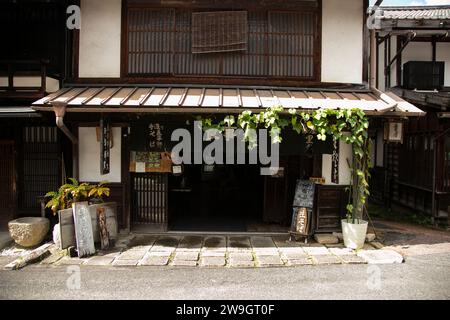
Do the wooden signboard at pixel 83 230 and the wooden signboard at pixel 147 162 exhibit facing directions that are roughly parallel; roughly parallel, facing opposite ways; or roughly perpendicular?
roughly parallel

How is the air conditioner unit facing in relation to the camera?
toward the camera

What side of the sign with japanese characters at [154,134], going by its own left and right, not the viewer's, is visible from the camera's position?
front

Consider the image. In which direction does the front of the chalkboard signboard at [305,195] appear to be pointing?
toward the camera

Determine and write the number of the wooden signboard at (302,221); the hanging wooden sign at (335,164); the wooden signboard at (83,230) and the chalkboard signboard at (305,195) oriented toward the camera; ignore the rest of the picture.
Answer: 4

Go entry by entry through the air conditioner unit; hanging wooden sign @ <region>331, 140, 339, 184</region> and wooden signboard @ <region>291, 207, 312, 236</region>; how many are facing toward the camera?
3

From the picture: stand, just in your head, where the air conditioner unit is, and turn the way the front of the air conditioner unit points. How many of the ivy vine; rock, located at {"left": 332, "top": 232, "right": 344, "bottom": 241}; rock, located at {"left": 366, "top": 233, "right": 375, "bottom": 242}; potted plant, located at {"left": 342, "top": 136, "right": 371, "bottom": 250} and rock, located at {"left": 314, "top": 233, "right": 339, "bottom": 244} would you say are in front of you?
5

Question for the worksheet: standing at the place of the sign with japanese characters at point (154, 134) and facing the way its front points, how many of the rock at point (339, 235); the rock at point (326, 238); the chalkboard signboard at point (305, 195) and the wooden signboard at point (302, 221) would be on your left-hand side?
4
